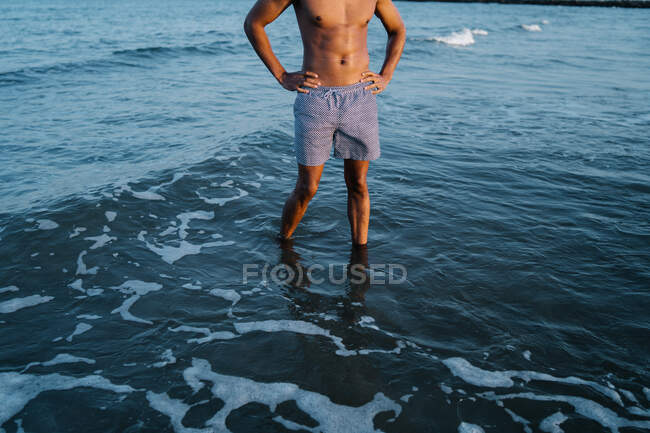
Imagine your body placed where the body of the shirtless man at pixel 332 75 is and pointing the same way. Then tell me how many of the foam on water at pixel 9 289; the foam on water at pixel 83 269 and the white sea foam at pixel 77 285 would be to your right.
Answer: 3

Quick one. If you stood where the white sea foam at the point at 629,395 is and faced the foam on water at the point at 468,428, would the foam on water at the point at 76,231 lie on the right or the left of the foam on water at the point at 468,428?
right

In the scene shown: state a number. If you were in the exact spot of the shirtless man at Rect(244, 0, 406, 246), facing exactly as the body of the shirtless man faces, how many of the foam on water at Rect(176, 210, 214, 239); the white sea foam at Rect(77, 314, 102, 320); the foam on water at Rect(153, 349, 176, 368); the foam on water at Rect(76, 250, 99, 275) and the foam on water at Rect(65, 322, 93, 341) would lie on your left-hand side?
0

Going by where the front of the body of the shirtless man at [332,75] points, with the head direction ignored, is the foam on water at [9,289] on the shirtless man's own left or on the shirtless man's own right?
on the shirtless man's own right

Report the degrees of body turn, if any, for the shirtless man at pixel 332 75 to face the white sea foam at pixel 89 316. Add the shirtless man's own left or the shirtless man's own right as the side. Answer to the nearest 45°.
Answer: approximately 45° to the shirtless man's own right

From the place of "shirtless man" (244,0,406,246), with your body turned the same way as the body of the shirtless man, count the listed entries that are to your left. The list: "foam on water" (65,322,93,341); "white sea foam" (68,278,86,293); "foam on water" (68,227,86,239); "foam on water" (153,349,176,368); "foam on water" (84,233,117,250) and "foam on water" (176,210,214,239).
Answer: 0

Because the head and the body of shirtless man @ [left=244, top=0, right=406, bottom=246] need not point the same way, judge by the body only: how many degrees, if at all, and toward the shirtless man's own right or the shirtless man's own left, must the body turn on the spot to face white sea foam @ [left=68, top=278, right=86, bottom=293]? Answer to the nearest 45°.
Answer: approximately 90° to the shirtless man's own right

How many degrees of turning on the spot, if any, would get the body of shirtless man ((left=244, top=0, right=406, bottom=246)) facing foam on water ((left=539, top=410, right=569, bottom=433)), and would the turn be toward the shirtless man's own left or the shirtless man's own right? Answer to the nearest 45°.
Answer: approximately 45° to the shirtless man's own left

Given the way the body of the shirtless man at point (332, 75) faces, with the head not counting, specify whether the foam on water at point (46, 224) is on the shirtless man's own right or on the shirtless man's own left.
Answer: on the shirtless man's own right

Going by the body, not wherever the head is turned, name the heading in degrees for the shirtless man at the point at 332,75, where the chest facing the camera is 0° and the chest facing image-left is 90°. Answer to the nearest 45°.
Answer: approximately 0°

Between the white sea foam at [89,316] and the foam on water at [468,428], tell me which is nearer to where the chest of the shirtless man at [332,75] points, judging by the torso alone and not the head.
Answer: the foam on water

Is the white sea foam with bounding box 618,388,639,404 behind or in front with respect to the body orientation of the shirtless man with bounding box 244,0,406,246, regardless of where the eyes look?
in front

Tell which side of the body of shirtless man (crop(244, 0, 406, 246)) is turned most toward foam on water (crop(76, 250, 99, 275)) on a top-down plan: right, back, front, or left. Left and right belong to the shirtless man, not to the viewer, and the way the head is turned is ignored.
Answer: right

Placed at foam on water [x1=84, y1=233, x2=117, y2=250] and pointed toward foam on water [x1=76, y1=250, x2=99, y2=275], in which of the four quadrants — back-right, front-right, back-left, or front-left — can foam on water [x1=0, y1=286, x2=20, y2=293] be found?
front-right

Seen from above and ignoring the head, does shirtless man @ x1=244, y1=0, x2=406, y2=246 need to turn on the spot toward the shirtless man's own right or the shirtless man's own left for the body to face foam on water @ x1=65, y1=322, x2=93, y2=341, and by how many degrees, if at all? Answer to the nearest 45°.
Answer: approximately 45° to the shirtless man's own right

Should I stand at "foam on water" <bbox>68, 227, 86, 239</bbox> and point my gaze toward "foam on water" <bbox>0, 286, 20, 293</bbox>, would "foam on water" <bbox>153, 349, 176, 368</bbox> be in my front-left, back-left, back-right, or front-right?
front-left

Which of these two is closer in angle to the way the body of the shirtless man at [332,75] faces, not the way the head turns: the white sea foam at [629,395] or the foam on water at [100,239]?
the white sea foam

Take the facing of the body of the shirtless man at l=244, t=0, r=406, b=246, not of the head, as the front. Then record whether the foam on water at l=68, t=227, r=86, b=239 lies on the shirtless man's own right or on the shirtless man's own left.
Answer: on the shirtless man's own right
